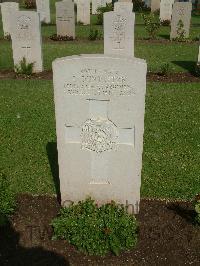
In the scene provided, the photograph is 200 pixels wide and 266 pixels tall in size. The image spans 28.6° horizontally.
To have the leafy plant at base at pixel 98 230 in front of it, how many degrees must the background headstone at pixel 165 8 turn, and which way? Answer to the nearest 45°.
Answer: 0° — it already faces it

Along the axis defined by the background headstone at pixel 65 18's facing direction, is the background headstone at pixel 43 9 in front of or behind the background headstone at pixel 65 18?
behind

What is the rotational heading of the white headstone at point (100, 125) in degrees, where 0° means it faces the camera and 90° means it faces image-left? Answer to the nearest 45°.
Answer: approximately 0°

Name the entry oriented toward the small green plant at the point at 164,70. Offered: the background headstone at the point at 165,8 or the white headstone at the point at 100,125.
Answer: the background headstone

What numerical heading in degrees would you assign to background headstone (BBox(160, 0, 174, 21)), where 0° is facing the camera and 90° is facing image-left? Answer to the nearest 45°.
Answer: approximately 0°

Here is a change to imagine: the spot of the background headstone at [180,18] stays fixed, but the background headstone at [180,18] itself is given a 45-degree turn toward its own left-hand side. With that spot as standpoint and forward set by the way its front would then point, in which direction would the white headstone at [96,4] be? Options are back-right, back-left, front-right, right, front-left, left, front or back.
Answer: back

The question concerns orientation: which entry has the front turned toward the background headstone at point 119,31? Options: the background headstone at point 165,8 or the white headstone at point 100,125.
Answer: the background headstone at point 165,8

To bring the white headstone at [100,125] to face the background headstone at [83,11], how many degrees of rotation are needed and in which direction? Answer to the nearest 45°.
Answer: approximately 180°

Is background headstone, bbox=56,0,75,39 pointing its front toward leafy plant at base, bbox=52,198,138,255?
yes

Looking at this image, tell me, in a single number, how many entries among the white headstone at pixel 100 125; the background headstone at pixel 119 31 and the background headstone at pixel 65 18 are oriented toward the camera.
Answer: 3

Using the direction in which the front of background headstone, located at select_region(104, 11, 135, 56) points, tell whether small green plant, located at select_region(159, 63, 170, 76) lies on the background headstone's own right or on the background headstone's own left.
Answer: on the background headstone's own left

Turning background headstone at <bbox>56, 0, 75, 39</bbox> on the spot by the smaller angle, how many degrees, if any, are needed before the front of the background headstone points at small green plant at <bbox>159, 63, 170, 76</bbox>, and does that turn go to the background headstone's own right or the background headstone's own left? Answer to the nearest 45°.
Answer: approximately 45° to the background headstone's own left
